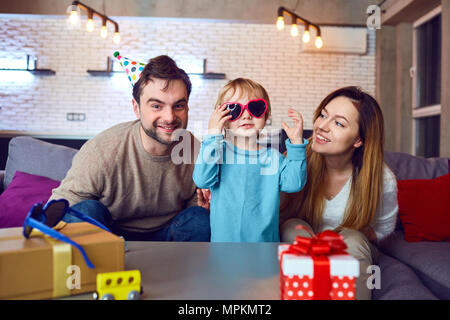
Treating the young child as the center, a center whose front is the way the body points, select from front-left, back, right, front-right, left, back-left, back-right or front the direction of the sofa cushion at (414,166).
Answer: back-left

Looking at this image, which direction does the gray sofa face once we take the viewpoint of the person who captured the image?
facing the viewer

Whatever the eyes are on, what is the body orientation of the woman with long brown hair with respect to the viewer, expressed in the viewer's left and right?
facing the viewer and to the left of the viewer

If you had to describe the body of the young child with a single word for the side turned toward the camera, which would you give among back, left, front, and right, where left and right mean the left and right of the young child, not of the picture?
front

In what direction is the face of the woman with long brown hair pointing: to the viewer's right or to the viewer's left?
to the viewer's left
